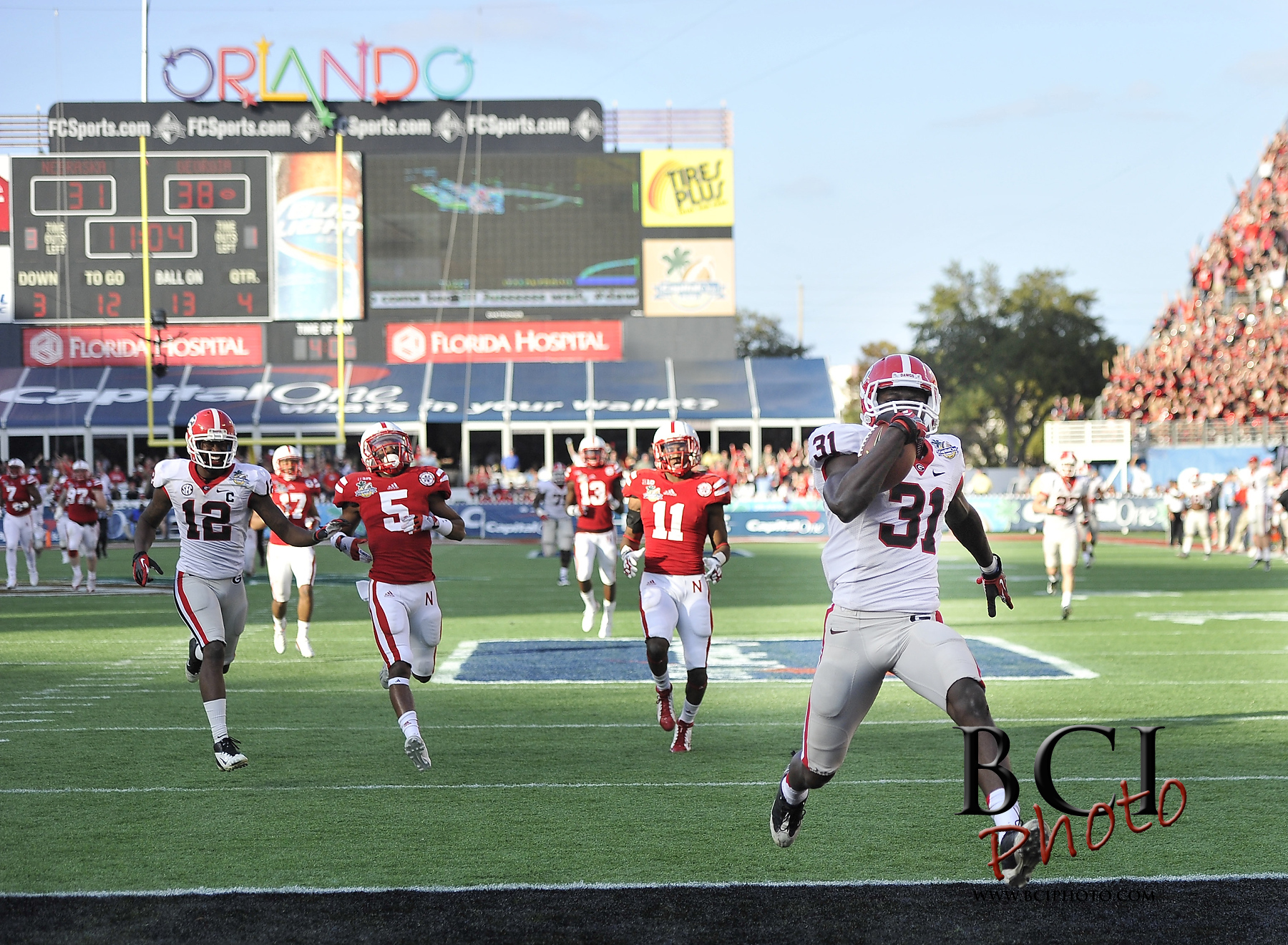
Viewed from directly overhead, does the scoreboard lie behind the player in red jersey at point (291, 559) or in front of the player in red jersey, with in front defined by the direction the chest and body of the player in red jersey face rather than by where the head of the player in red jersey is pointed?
behind

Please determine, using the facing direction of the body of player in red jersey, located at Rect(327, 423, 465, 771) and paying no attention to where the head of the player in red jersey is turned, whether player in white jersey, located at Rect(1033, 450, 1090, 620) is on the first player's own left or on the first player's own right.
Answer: on the first player's own left

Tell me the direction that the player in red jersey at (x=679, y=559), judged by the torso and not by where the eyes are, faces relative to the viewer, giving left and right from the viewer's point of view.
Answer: facing the viewer

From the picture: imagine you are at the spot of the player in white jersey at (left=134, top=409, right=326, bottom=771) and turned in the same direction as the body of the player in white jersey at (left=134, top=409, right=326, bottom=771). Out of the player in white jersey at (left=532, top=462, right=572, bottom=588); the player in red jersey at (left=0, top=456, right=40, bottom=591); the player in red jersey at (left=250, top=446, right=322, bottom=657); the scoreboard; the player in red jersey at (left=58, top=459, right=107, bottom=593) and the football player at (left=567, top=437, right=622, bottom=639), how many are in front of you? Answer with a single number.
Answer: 0

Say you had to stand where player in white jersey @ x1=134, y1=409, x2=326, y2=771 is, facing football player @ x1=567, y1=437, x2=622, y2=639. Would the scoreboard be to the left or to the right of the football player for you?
left

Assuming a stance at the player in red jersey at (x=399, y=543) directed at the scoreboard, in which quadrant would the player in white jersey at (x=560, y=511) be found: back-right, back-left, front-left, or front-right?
front-right

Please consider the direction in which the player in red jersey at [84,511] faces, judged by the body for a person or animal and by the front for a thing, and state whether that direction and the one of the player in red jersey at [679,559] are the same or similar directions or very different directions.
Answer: same or similar directions

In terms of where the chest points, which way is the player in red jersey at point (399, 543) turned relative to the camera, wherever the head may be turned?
toward the camera

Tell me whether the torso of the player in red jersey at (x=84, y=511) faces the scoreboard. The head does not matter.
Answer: no

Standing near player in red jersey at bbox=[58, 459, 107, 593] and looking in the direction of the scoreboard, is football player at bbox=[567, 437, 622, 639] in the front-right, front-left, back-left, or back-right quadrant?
back-right

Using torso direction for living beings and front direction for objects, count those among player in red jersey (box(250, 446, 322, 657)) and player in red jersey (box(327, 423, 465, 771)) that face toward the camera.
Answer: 2

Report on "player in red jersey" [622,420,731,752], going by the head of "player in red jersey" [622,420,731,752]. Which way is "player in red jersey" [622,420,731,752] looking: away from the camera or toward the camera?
toward the camera

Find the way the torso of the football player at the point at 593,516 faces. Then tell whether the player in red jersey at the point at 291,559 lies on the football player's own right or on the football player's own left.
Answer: on the football player's own right

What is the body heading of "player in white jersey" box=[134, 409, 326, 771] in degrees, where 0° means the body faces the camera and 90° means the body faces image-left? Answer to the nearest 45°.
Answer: approximately 0°

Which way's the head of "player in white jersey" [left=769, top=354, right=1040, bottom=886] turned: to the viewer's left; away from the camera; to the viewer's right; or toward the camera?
toward the camera

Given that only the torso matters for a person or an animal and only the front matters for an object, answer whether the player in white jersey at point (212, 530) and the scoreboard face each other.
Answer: no
